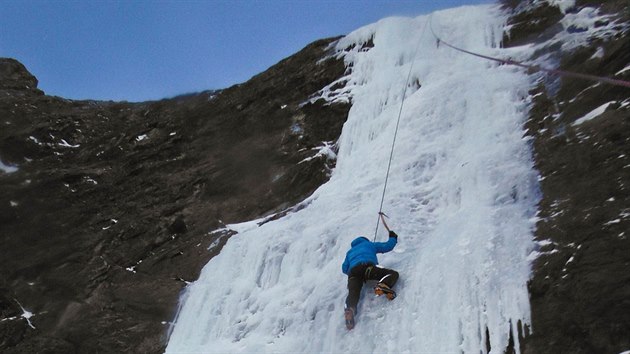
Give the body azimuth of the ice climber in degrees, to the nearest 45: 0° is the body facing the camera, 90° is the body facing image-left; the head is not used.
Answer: approximately 180°
